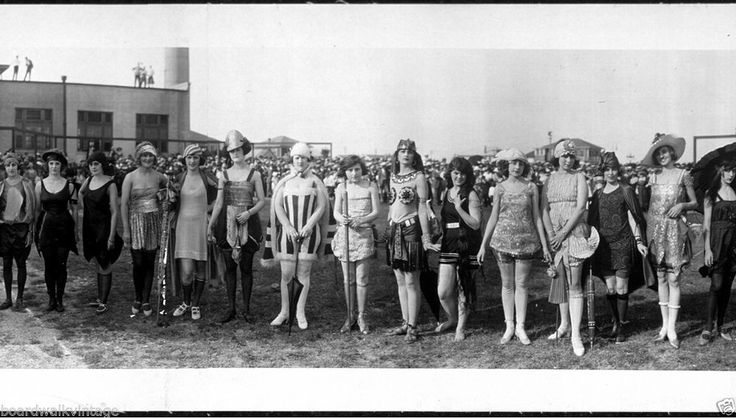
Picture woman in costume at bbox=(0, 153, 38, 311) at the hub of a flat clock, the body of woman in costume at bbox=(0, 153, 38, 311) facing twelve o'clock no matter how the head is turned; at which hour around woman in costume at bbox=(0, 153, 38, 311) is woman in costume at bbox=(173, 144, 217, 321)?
woman in costume at bbox=(173, 144, 217, 321) is roughly at 10 o'clock from woman in costume at bbox=(0, 153, 38, 311).

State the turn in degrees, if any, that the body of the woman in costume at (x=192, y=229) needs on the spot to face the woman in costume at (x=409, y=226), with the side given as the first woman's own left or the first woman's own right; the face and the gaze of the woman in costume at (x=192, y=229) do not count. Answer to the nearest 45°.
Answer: approximately 45° to the first woman's own left

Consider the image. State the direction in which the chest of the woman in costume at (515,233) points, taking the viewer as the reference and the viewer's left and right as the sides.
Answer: facing the viewer

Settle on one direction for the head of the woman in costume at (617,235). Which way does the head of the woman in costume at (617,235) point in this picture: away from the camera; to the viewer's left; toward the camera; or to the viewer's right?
toward the camera

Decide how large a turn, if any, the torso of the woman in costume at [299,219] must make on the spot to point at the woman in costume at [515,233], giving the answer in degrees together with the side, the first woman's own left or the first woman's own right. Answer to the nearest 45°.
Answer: approximately 90° to the first woman's own left

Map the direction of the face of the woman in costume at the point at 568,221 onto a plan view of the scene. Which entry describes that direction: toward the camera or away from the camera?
toward the camera

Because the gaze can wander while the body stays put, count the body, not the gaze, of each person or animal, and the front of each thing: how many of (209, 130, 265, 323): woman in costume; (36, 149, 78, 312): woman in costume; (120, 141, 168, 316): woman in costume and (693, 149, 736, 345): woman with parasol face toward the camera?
4

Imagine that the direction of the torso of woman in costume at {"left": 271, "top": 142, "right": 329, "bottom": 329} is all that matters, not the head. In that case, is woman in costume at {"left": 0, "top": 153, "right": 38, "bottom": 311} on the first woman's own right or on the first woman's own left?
on the first woman's own right

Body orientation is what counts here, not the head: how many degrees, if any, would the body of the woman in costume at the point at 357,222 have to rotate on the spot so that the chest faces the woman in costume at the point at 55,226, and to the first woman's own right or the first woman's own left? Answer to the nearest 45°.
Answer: approximately 90° to the first woman's own right

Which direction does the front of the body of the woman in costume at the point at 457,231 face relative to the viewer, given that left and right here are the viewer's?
facing the viewer and to the left of the viewer

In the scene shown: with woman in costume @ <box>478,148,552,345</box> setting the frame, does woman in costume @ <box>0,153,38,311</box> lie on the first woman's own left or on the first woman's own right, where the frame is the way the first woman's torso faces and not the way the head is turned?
on the first woman's own right

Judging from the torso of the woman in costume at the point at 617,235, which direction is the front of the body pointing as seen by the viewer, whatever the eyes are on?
toward the camera

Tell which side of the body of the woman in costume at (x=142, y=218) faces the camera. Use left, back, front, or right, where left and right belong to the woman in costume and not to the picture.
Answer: front

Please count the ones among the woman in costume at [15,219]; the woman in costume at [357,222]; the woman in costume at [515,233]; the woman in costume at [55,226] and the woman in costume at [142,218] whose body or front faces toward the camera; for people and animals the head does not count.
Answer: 5

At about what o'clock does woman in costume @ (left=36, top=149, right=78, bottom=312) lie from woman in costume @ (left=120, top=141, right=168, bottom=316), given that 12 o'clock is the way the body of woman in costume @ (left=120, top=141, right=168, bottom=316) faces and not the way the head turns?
woman in costume @ (left=36, top=149, right=78, bottom=312) is roughly at 4 o'clock from woman in costume @ (left=120, top=141, right=168, bottom=316).

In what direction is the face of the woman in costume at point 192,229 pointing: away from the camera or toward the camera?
toward the camera

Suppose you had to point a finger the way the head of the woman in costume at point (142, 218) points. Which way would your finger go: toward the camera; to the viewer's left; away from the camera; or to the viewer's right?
toward the camera

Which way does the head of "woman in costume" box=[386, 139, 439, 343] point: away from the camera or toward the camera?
toward the camera

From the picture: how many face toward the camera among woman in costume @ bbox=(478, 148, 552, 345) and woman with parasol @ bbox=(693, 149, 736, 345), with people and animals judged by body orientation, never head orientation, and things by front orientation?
2

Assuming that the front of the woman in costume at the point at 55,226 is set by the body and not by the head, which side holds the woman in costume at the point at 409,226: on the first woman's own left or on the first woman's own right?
on the first woman's own left
